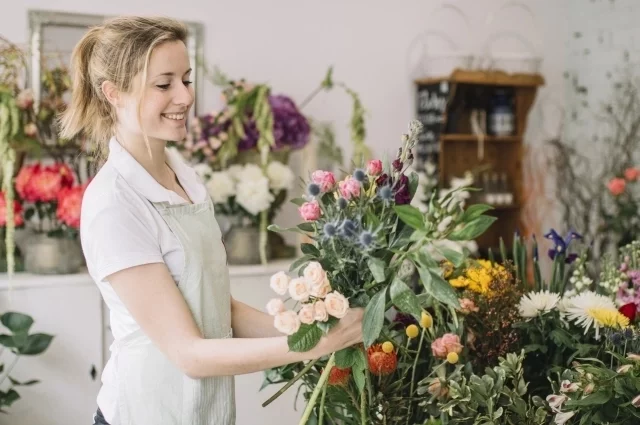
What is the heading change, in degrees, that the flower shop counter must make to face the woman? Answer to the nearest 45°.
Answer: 0° — it already faces them

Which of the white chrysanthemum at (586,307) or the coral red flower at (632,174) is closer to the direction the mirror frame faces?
the white chrysanthemum

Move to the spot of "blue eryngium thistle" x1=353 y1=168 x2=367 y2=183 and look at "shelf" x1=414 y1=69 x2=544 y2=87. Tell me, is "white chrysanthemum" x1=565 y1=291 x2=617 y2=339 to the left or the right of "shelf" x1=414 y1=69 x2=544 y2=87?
right

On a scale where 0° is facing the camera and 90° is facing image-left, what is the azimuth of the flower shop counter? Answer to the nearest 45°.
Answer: approximately 0°

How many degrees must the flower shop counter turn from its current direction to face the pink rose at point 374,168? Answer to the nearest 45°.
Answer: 0° — it already faces it

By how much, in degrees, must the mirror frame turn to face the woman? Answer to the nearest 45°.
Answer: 0° — it already faces them

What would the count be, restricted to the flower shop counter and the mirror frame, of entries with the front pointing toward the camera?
2

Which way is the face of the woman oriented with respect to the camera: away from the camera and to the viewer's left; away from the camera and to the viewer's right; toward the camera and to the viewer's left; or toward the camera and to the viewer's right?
toward the camera and to the viewer's right

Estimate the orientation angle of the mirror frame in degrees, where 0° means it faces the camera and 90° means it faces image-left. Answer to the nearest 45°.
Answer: approximately 0°

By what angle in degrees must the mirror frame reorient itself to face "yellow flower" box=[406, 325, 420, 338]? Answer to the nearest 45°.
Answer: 0° — it already faces it
